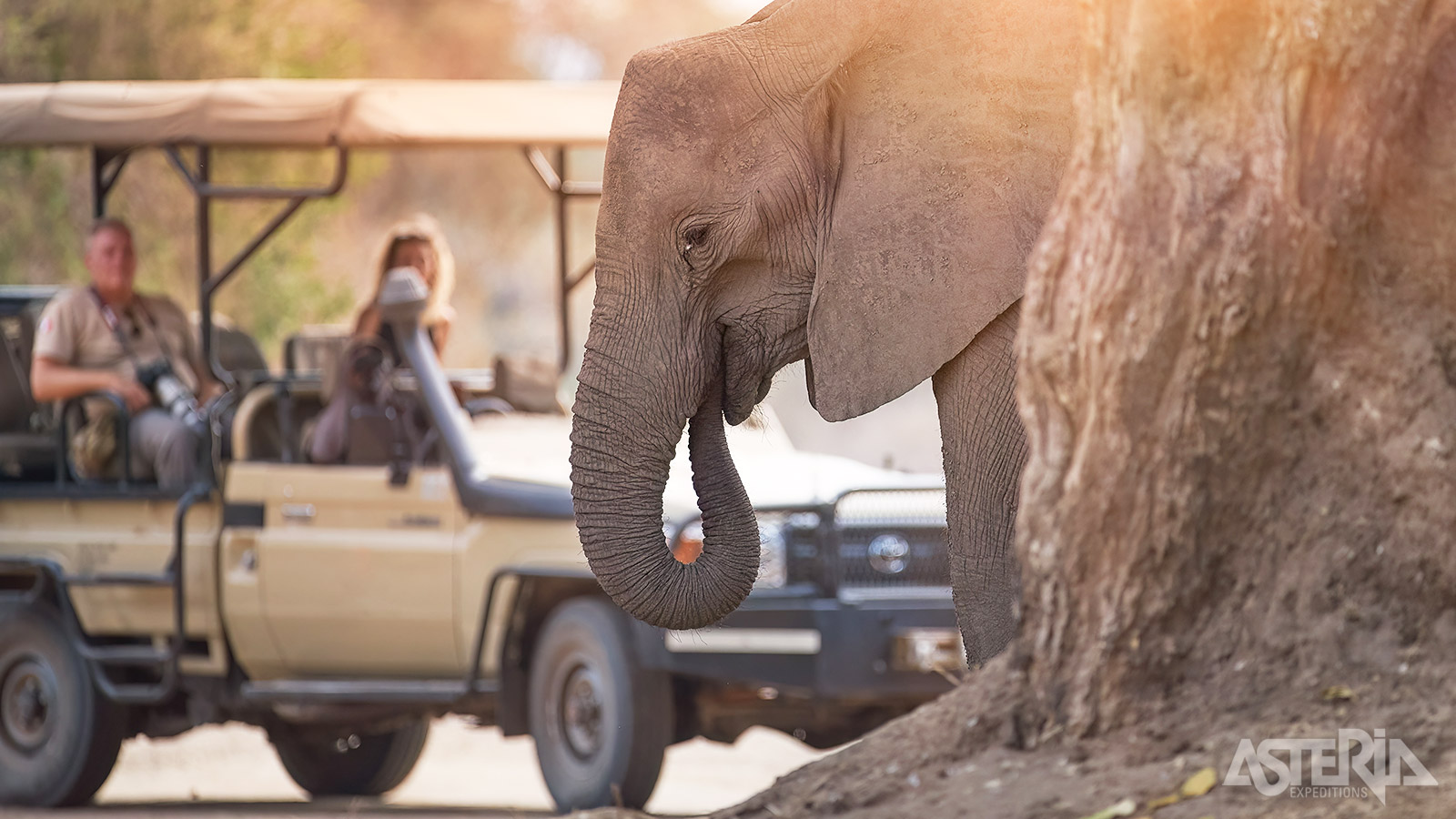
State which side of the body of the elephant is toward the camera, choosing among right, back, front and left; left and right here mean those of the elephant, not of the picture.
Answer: left

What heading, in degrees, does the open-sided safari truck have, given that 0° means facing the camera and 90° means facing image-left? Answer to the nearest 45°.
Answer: approximately 315°

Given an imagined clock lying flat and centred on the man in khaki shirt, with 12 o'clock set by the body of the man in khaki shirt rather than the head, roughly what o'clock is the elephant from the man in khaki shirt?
The elephant is roughly at 1 o'clock from the man in khaki shirt.

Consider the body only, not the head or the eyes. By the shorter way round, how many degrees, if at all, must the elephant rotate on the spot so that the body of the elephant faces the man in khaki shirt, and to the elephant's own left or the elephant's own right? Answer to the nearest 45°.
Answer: approximately 45° to the elephant's own right

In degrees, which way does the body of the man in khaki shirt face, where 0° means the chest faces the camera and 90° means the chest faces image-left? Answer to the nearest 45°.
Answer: approximately 315°

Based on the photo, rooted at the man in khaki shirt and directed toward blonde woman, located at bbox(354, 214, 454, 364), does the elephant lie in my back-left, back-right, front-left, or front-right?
front-right

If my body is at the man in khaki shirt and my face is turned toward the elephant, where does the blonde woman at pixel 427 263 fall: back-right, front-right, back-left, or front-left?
front-left

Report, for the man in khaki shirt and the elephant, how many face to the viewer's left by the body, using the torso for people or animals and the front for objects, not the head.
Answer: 1
